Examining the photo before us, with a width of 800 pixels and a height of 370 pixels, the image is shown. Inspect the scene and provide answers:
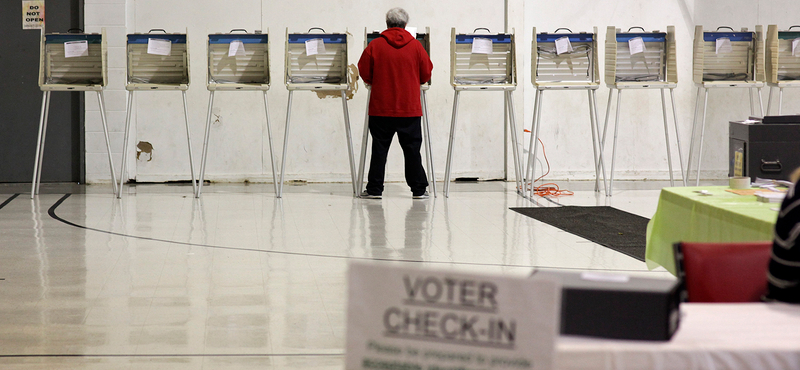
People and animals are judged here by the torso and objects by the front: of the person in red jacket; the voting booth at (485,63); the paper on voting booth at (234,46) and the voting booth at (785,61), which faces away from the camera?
the person in red jacket

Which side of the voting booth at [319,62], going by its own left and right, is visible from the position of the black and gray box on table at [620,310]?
front

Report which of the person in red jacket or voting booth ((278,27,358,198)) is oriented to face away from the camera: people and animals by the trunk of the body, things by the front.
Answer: the person in red jacket

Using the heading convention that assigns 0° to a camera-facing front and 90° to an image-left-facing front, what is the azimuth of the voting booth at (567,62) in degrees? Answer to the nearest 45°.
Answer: approximately 0°

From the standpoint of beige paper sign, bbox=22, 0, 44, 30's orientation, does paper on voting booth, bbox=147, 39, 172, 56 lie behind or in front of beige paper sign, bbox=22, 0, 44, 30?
in front

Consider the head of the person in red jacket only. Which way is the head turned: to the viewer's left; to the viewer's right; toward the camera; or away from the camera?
away from the camera

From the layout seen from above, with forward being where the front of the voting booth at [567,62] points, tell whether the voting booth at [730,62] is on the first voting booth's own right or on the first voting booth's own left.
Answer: on the first voting booth's own left

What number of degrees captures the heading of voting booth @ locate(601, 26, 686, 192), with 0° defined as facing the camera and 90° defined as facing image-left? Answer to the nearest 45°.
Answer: approximately 0°

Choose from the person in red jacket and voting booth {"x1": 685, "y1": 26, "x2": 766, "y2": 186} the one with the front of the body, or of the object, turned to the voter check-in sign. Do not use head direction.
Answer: the voting booth

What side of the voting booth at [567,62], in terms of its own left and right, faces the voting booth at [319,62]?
right
